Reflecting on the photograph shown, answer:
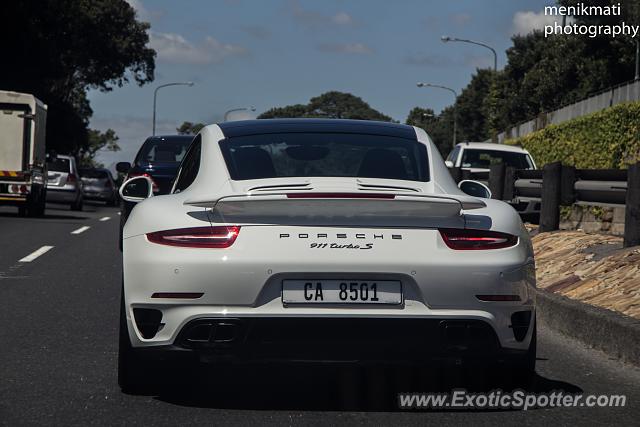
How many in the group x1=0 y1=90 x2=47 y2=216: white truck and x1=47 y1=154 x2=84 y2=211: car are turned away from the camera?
2

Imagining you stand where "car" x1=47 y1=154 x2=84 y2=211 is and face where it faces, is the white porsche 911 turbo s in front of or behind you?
behind

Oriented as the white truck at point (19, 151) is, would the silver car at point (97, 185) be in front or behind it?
in front

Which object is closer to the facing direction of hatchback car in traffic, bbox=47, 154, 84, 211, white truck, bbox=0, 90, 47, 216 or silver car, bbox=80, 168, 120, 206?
the silver car

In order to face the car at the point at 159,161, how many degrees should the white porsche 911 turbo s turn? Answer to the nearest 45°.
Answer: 0° — it already faces it

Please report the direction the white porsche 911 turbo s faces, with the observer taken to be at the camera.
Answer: facing away from the viewer

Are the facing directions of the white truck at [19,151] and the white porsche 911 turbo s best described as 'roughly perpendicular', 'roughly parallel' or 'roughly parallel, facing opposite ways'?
roughly parallel

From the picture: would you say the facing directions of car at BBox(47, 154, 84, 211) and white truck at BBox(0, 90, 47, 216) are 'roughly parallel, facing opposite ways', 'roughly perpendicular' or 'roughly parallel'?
roughly parallel

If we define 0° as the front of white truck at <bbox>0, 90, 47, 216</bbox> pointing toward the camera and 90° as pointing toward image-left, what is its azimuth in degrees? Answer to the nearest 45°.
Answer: approximately 180°

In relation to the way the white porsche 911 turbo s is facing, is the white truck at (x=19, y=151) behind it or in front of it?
in front

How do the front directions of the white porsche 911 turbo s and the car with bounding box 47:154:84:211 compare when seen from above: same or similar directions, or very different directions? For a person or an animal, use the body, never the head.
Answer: same or similar directions

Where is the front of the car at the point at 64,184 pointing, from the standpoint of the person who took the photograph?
facing away from the viewer
